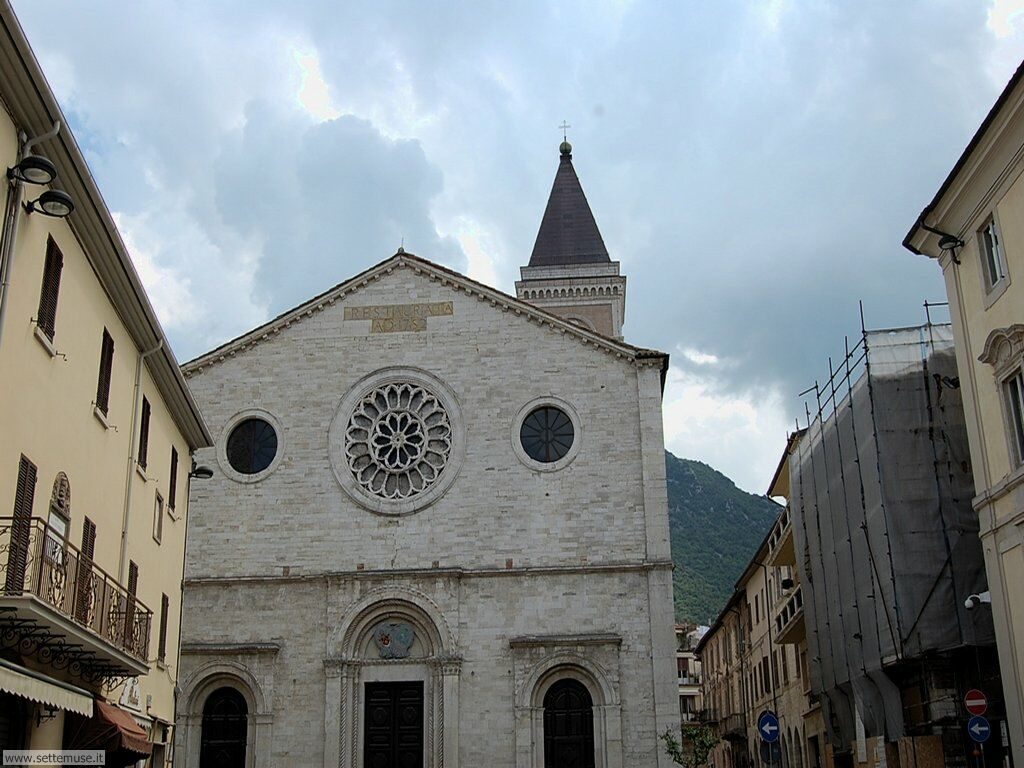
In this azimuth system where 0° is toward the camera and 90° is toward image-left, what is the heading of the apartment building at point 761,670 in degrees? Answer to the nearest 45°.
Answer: approximately 90°

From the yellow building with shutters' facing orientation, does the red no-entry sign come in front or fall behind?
in front

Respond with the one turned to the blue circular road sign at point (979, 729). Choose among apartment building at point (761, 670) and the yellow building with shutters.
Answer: the yellow building with shutters

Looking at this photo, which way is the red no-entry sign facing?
toward the camera

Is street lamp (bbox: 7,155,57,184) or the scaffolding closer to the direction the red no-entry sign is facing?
the street lamp

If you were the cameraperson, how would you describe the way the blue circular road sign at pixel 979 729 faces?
facing the viewer

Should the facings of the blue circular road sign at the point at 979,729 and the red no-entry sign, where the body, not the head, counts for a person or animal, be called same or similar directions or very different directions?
same or similar directions

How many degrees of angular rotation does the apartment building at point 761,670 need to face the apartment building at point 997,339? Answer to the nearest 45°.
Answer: approximately 90° to its left

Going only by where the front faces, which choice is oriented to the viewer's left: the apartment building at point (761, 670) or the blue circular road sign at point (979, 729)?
the apartment building

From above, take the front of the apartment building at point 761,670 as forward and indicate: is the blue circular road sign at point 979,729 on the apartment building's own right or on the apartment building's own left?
on the apartment building's own left

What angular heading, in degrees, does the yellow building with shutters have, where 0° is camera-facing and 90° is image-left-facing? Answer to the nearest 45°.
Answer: approximately 270°

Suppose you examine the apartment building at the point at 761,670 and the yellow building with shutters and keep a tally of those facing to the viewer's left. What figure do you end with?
1
